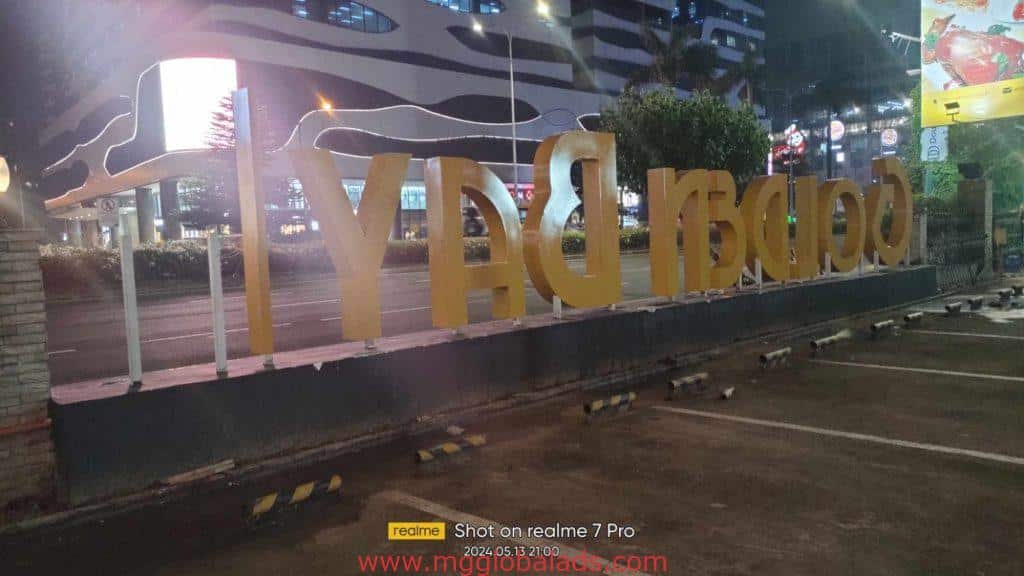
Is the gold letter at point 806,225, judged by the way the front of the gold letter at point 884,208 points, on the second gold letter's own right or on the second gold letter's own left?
on the second gold letter's own left

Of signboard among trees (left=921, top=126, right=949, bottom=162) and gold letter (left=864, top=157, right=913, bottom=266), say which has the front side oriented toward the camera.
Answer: the signboard among trees

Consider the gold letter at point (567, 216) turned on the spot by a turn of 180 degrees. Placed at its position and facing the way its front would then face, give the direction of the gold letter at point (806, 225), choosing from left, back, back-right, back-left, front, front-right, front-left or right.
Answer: left

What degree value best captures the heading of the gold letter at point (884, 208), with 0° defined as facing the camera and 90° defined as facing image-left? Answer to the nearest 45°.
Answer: approximately 135°

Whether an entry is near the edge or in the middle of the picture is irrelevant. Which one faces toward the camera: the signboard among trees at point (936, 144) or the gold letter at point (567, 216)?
the signboard among trees

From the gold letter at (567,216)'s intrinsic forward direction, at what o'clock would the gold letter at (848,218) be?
the gold letter at (848,218) is roughly at 3 o'clock from the gold letter at (567,216).

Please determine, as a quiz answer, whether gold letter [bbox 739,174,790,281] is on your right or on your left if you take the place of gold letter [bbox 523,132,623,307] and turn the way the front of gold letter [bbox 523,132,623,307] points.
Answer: on your right

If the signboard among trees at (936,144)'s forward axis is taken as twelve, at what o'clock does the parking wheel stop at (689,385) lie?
The parking wheel stop is roughly at 12 o'clock from the signboard among trees.

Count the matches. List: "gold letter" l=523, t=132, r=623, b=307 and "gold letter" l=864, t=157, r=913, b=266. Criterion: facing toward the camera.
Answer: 0

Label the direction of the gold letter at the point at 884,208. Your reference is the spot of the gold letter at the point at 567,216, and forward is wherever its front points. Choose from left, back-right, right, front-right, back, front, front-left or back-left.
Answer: right

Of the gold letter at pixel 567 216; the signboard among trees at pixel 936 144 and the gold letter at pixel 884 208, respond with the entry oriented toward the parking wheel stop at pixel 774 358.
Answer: the signboard among trees

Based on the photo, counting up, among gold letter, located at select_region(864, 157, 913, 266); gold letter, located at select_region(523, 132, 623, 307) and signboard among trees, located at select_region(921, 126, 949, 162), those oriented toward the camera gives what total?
1

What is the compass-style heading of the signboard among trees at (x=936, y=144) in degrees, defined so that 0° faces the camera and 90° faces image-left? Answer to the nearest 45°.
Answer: approximately 0°
